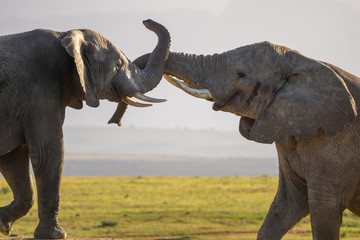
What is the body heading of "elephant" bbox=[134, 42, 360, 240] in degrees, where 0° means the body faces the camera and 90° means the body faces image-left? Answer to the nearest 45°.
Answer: approximately 90°

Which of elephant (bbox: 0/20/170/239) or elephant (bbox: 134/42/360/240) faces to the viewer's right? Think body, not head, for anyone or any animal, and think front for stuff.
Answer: elephant (bbox: 0/20/170/239)

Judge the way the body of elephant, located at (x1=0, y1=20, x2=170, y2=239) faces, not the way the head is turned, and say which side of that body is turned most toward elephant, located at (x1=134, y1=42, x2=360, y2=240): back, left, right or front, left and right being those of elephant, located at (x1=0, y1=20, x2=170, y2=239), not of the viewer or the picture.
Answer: front

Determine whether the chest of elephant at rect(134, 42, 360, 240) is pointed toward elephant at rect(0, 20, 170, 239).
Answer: yes

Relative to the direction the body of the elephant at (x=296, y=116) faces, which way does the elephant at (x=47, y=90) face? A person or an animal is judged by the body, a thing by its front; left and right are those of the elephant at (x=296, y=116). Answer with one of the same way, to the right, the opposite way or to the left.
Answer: the opposite way

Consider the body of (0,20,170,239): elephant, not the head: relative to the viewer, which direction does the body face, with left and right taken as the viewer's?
facing to the right of the viewer

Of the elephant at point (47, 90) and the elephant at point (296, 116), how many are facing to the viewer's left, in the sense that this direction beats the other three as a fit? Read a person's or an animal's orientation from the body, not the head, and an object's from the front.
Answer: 1
